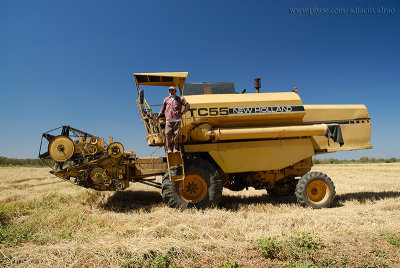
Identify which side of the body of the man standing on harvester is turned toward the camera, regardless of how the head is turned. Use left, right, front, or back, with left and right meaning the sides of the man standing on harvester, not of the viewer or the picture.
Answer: front

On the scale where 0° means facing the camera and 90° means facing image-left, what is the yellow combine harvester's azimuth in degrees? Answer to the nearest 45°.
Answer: approximately 90°
